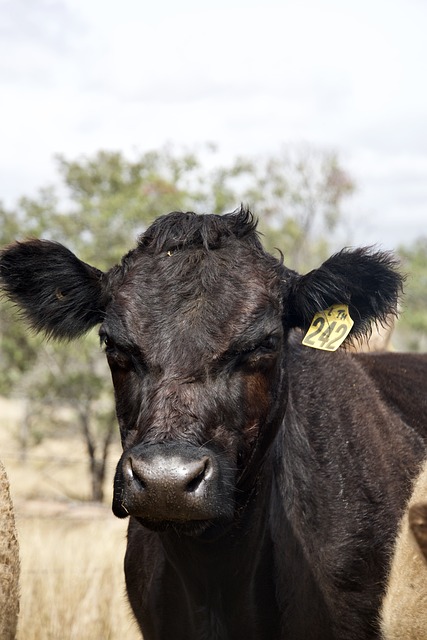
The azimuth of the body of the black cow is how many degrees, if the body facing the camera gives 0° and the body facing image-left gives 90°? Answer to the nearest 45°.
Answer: approximately 45°

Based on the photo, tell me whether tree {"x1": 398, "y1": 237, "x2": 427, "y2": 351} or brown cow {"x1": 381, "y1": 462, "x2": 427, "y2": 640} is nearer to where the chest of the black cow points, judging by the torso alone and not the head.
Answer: the brown cow

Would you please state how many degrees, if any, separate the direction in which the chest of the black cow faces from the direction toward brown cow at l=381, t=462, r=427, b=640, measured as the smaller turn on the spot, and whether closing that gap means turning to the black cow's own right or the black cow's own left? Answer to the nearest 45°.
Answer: approximately 45° to the black cow's own left

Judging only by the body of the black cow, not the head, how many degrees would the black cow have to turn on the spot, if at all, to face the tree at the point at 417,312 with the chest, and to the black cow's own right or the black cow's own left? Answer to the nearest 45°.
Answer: approximately 135° to the black cow's own right
